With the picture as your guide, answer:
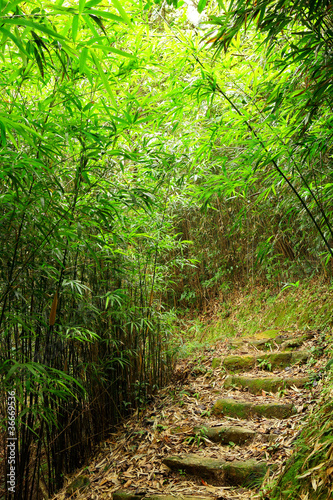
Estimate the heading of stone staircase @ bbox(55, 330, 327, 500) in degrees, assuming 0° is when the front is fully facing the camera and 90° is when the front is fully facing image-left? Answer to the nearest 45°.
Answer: approximately 0°

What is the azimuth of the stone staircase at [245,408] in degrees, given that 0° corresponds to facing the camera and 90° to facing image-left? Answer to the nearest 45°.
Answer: approximately 0°
